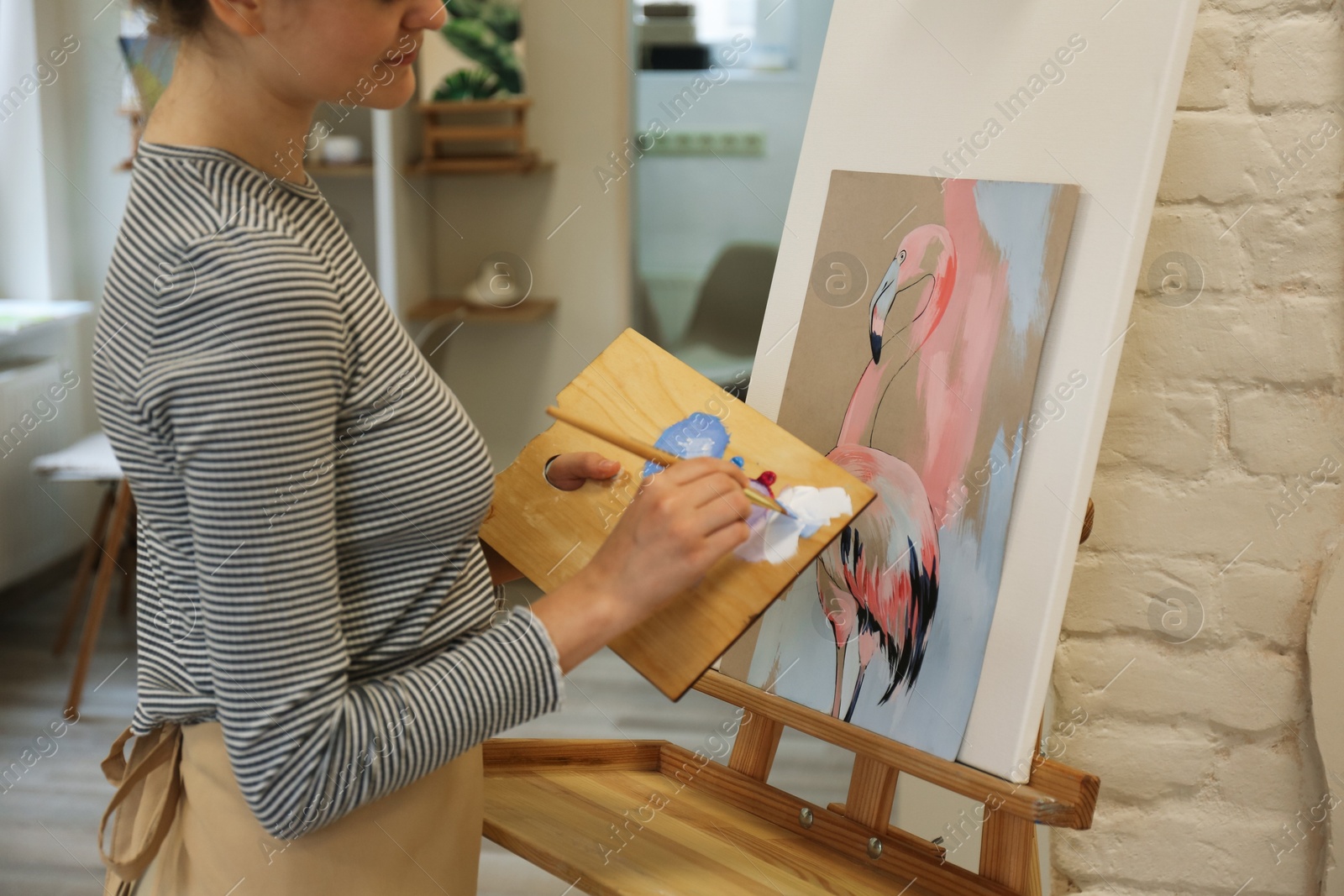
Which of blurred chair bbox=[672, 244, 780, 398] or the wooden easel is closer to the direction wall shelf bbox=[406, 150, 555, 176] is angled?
the wooden easel

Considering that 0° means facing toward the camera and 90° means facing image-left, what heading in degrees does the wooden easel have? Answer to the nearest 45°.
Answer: approximately 45°

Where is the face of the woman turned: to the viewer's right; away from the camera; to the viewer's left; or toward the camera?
to the viewer's right

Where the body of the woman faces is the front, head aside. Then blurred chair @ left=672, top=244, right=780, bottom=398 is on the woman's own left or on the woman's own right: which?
on the woman's own left

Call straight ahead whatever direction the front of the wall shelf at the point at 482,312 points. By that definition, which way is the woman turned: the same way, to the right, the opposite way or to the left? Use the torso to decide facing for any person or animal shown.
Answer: to the left

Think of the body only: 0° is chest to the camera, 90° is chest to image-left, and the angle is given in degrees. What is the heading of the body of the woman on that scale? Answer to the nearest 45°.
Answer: approximately 270°

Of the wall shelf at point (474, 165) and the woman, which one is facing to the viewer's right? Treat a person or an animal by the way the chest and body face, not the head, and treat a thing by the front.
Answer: the woman

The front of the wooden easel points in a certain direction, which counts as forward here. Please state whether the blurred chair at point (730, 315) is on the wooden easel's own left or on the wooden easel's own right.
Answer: on the wooden easel's own right

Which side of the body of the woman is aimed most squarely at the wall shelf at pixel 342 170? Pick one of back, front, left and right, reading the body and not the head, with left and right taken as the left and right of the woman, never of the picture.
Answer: left

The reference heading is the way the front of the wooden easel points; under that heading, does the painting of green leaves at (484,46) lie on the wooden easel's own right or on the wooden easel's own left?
on the wooden easel's own right

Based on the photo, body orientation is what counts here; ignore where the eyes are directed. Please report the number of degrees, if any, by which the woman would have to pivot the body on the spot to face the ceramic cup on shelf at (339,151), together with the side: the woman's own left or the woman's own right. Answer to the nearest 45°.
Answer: approximately 90° to the woman's own left
